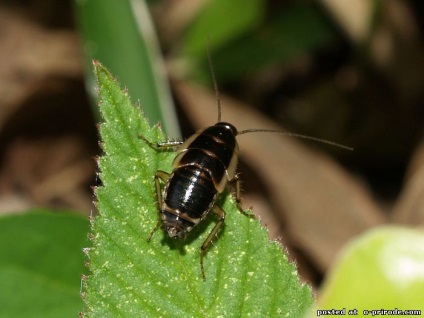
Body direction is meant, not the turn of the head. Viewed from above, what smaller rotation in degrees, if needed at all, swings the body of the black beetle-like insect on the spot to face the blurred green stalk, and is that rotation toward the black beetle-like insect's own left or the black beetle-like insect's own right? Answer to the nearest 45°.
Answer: approximately 45° to the black beetle-like insect's own left

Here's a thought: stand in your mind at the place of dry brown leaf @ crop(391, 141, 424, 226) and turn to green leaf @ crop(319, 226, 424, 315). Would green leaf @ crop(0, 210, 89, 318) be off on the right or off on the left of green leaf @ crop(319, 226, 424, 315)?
right

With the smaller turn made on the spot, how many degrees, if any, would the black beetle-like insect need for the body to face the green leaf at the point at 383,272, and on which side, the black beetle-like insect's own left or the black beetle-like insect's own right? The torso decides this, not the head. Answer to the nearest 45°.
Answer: approximately 135° to the black beetle-like insect's own right

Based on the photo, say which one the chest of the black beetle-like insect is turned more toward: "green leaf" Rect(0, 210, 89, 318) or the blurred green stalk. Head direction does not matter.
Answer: the blurred green stalk

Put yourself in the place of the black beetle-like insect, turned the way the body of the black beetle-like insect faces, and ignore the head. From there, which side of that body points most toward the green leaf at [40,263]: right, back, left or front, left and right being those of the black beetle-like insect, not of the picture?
left

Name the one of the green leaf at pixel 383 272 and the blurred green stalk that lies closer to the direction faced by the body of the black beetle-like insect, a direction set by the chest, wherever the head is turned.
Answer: the blurred green stalk

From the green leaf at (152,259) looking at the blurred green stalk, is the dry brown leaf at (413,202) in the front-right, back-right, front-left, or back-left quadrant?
front-right

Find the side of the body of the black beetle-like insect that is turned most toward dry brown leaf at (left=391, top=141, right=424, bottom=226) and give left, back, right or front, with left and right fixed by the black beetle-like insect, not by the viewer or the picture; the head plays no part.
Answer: front

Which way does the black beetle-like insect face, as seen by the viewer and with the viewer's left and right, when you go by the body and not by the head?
facing away from the viewer and to the right of the viewer
